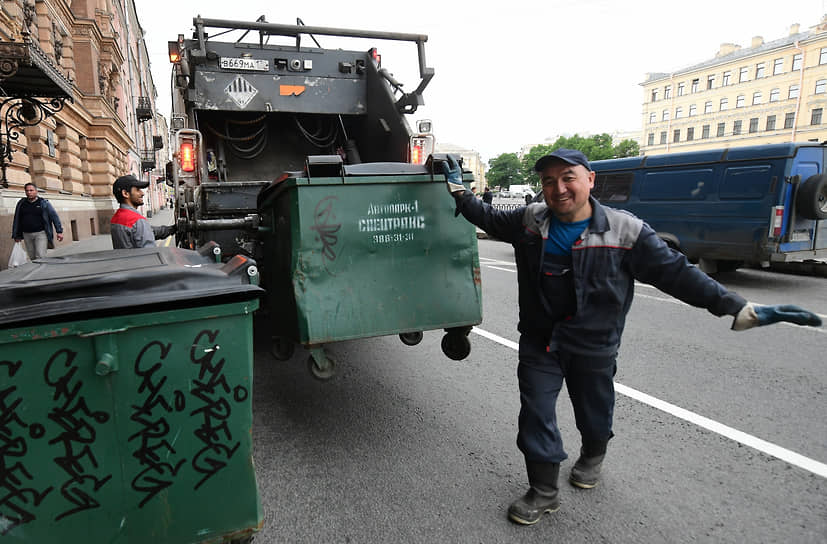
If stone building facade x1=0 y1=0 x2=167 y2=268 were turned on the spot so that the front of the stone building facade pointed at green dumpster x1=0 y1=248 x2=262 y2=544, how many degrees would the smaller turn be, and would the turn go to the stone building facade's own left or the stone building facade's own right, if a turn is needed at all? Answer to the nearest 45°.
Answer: approximately 45° to the stone building facade's own right

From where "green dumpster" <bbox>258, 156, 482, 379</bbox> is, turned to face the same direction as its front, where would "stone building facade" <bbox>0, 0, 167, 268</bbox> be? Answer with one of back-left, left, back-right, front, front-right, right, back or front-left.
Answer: back-right

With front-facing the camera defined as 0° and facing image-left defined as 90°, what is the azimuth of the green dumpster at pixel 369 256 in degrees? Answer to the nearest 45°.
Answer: approximately 0°

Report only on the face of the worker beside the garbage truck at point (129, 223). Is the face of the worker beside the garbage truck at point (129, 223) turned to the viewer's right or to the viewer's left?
to the viewer's right

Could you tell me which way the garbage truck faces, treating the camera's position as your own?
facing away from the viewer

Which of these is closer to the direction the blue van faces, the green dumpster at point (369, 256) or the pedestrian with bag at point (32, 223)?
the pedestrian with bag

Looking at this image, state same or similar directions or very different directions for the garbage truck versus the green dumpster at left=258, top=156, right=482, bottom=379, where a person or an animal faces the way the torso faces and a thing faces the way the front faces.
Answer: very different directions

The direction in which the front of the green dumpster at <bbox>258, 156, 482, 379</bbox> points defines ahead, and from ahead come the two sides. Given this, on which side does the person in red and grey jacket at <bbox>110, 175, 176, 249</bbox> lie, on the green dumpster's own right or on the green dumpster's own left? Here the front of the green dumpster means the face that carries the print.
on the green dumpster's own right

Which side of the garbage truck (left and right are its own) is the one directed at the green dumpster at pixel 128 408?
back
